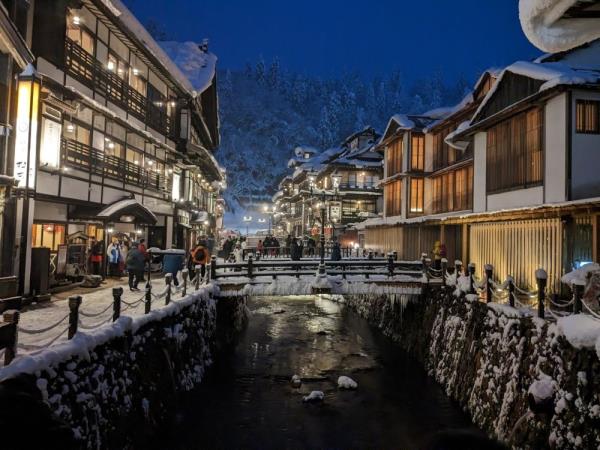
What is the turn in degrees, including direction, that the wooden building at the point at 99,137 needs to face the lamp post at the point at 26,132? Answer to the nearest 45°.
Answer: approximately 45° to its right

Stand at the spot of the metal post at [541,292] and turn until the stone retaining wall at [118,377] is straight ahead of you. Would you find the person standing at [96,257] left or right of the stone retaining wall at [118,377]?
right

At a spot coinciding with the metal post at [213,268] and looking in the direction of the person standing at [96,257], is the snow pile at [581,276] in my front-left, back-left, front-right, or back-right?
back-left

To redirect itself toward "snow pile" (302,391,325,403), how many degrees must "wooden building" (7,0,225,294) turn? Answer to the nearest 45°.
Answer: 0° — it already faces it

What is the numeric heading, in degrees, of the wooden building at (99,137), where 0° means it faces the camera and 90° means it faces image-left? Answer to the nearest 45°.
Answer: approximately 315°

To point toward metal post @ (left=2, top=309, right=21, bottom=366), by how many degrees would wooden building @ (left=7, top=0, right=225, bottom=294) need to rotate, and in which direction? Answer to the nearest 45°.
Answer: approximately 45° to its right

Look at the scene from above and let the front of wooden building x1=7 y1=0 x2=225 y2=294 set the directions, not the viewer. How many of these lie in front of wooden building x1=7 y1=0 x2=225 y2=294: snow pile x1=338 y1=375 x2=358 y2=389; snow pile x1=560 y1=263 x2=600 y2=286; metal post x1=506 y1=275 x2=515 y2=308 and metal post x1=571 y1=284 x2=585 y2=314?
4
